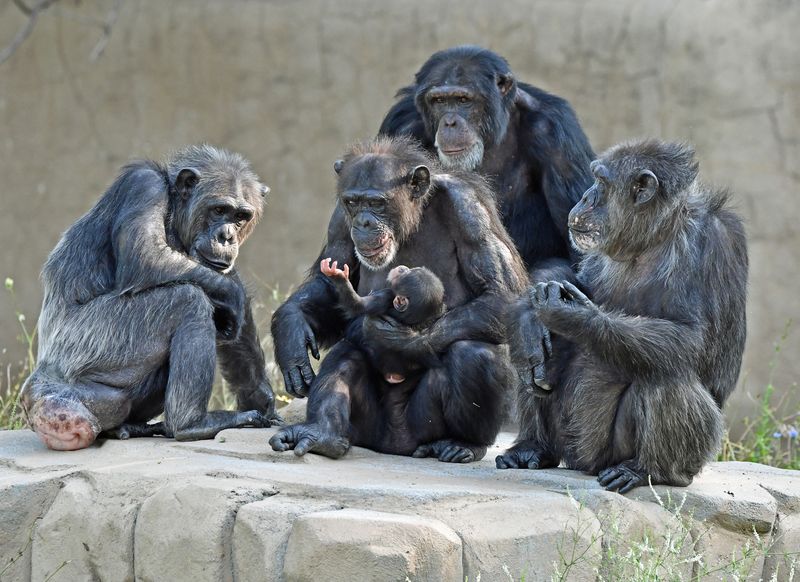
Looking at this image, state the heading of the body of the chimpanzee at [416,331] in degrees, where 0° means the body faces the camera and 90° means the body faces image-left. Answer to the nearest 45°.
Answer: approximately 45°

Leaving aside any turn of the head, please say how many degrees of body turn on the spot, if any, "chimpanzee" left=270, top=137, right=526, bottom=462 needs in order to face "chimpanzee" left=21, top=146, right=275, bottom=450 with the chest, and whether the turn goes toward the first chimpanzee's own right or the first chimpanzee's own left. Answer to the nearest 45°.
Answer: approximately 45° to the first chimpanzee's own right

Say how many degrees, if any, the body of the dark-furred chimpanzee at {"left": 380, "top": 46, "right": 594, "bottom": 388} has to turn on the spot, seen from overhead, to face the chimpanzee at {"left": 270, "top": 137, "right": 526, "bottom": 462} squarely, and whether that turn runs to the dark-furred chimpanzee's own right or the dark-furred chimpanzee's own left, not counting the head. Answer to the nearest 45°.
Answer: approximately 45° to the dark-furred chimpanzee's own left

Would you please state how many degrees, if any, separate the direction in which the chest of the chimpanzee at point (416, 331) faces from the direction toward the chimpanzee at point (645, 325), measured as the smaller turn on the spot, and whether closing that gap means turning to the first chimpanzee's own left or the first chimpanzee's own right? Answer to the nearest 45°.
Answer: approximately 90° to the first chimpanzee's own left

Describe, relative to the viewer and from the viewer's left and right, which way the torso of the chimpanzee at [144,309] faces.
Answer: facing to the right of the viewer
